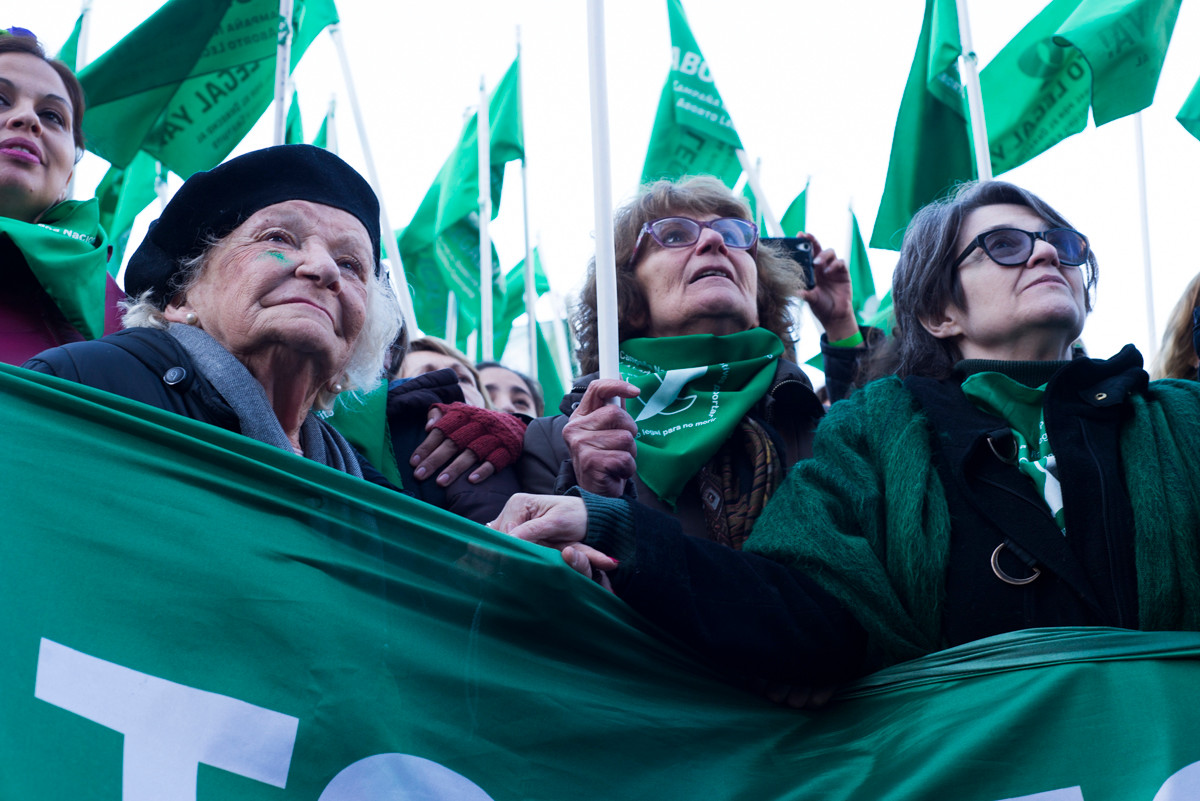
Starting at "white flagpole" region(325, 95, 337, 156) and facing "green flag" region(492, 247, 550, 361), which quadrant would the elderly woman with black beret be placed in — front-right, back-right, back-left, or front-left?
back-right

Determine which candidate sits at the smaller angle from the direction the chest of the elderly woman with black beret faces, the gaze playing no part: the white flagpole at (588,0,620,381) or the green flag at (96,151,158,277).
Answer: the white flagpole

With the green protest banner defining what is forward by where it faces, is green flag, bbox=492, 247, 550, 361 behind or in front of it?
behind

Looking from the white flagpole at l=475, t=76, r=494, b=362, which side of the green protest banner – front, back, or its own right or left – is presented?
back

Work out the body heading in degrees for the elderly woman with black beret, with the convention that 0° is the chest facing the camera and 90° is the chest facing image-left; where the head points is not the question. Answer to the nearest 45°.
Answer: approximately 315°

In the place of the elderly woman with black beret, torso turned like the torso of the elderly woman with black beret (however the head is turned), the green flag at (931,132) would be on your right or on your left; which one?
on your left

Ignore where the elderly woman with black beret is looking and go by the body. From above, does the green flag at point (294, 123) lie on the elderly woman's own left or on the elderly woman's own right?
on the elderly woman's own left

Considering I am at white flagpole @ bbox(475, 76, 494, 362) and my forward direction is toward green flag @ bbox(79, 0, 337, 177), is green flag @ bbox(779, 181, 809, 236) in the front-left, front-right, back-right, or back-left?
back-left

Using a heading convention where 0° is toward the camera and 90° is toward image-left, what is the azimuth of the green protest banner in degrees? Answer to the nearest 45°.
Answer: approximately 0°

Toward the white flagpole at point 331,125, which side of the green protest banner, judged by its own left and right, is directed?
back

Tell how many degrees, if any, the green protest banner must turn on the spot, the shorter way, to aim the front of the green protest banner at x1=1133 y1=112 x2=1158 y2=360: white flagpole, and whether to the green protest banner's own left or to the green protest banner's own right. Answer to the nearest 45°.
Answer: approximately 135° to the green protest banner's own left

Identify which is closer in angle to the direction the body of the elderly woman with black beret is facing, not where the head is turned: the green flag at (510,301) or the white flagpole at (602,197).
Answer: the white flagpole

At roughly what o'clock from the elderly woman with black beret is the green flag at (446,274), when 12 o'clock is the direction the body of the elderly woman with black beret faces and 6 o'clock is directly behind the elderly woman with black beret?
The green flag is roughly at 8 o'clock from the elderly woman with black beret.

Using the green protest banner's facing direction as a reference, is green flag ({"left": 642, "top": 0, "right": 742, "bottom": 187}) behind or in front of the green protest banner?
behind
